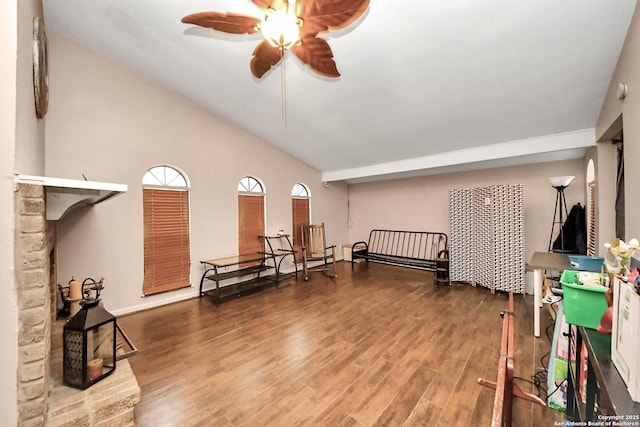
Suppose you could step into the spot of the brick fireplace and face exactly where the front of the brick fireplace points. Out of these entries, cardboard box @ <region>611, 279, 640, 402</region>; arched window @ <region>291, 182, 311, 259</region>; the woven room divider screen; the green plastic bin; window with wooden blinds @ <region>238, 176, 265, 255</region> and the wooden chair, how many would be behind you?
0

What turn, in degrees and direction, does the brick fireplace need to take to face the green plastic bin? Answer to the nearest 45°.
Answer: approximately 45° to its right

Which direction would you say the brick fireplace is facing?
to the viewer's right

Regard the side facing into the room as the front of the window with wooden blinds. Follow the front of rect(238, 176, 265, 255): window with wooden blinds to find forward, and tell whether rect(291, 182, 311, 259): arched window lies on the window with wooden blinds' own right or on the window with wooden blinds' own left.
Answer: on the window with wooden blinds' own left

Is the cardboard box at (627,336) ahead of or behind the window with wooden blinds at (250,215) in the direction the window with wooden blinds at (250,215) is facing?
ahead

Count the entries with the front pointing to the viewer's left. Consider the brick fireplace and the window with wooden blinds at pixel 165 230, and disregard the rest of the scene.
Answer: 0

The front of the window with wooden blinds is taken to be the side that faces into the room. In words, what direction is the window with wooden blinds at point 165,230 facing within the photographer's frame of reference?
facing the viewer and to the right of the viewer

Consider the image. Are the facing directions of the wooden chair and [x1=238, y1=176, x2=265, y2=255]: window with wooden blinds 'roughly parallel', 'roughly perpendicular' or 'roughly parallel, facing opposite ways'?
roughly parallel

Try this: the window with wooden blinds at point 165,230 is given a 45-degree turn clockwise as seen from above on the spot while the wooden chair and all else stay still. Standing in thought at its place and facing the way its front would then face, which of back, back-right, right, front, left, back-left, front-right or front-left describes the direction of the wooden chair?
left

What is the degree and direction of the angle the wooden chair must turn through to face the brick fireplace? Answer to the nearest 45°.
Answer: approximately 45° to its right

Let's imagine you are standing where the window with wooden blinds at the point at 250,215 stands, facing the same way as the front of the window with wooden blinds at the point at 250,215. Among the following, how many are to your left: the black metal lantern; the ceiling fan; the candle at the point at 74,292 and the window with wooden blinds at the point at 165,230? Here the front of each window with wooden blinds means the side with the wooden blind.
0

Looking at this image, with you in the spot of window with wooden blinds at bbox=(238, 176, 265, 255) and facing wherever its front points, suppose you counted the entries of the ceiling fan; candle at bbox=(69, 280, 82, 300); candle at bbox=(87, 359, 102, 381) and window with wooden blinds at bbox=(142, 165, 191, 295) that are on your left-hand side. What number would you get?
0

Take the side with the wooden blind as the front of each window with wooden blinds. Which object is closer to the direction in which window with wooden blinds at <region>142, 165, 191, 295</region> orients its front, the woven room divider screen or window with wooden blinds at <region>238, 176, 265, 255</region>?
the woven room divider screen

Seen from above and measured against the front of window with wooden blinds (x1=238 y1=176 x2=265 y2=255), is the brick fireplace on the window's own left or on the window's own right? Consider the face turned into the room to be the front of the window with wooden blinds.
on the window's own right

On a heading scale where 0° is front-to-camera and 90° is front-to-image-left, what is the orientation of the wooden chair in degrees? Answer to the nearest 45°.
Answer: approximately 315°

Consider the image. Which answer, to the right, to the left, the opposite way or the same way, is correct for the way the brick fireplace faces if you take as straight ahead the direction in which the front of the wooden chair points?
to the left

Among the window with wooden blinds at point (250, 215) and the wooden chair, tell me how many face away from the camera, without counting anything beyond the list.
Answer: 0

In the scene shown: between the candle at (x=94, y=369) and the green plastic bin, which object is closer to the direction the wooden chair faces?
the green plastic bin

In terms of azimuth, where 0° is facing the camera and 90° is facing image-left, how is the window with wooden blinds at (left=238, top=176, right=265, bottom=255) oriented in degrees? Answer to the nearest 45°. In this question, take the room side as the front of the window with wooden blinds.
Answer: approximately 315°

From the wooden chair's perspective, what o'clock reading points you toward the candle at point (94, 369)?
The candle is roughly at 2 o'clock from the wooden chair.
